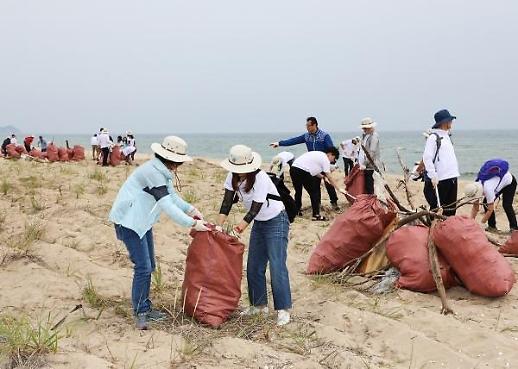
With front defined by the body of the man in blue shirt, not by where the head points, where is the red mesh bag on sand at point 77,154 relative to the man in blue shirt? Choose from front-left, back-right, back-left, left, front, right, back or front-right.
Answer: right

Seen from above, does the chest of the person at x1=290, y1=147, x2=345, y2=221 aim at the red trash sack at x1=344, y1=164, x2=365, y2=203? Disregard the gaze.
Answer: yes

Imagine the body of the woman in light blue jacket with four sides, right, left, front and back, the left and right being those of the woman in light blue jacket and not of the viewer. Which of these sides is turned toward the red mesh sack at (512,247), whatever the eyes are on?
front

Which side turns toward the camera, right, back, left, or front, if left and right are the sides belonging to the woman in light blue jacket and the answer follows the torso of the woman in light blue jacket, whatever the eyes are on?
right

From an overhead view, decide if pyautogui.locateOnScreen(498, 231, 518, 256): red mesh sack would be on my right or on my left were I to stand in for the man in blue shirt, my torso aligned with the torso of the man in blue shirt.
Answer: on my left

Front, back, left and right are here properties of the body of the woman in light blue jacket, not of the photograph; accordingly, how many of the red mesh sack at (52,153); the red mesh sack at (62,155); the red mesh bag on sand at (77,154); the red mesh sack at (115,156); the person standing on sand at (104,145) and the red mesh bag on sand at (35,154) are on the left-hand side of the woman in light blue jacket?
6

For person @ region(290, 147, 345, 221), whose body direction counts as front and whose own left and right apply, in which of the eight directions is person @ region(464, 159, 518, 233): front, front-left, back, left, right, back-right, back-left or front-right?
front

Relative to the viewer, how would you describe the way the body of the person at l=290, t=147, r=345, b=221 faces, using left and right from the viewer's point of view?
facing to the right of the viewer

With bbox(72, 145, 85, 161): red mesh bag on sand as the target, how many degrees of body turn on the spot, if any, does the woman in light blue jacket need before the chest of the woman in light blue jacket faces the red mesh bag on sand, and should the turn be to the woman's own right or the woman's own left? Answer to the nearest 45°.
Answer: approximately 90° to the woman's own left
